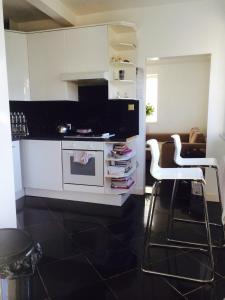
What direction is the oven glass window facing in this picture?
toward the camera

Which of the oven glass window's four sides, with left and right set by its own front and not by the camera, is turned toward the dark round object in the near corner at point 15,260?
front

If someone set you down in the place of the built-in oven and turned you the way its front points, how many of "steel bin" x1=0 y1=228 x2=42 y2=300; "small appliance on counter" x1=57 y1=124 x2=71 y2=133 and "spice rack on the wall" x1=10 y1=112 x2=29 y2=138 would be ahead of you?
1

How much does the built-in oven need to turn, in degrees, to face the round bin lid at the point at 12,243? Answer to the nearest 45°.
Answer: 0° — it already faces it

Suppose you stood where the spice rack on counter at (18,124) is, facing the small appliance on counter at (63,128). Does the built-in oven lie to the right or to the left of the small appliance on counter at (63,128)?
right

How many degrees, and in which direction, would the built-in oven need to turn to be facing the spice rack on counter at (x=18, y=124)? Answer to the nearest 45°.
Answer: approximately 135° to its right

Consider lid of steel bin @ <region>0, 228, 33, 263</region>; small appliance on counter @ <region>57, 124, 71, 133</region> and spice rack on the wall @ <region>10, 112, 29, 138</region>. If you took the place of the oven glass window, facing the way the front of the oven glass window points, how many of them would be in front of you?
1

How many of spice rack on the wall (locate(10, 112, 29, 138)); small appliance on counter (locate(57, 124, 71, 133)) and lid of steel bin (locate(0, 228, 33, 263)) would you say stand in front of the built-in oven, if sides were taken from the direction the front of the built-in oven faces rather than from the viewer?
1

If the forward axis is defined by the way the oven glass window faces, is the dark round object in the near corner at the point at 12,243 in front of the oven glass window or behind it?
in front

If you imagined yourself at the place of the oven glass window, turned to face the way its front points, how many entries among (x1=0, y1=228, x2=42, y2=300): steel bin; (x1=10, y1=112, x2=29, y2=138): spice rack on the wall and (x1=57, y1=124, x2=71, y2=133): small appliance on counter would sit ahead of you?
1

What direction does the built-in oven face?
toward the camera

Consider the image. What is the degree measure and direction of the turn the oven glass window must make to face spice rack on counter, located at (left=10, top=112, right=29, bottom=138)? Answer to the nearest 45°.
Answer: approximately 135° to its right

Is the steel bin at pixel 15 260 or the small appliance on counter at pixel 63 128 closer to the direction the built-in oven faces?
the steel bin

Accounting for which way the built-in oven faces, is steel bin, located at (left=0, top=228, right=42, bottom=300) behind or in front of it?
in front
